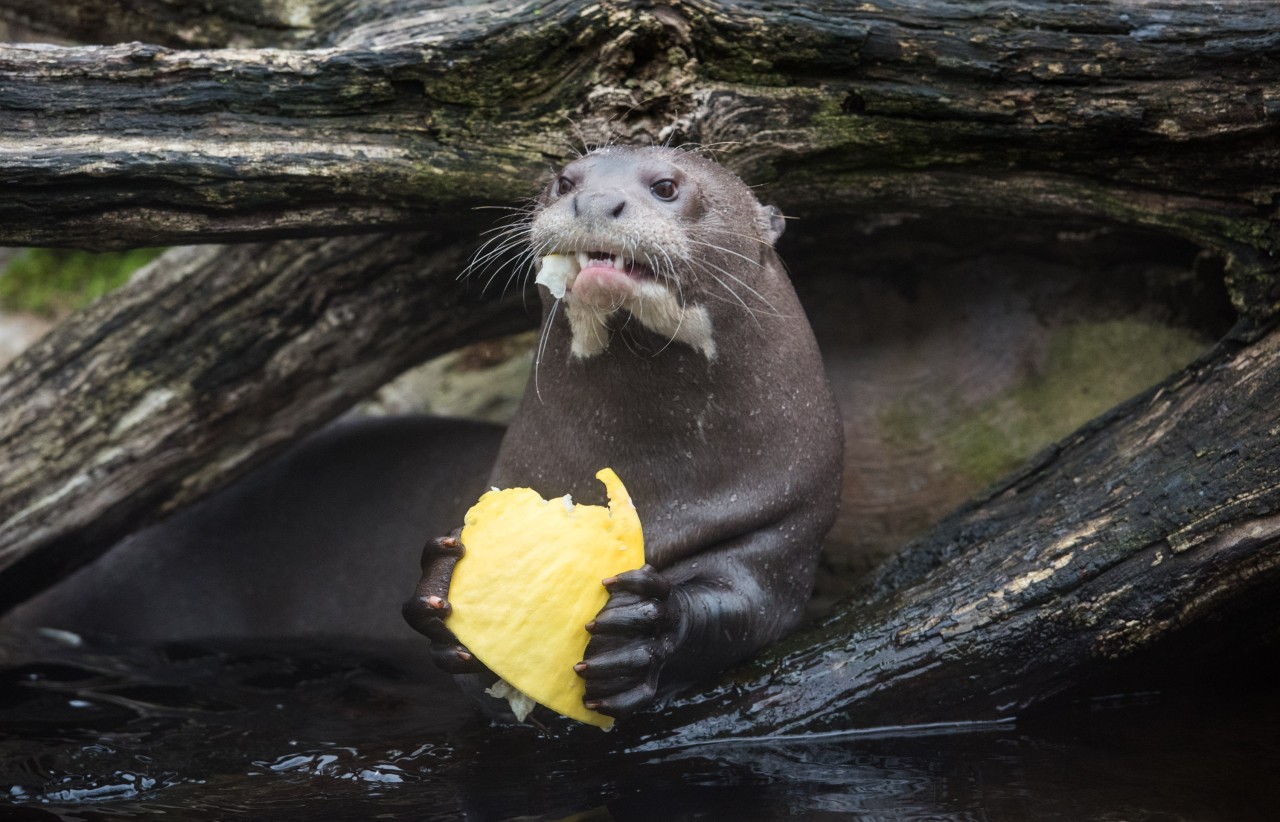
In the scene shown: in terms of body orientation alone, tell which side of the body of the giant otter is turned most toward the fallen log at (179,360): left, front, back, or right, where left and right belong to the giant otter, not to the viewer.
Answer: right
